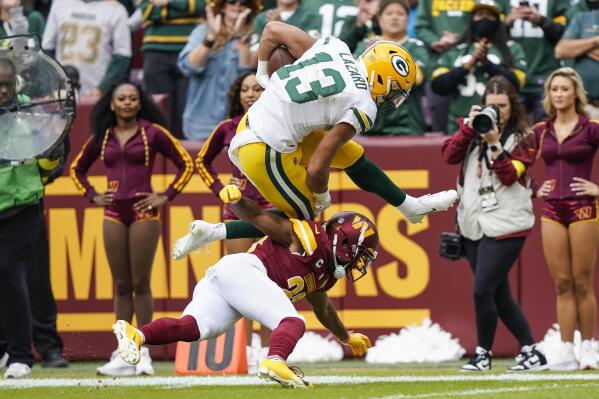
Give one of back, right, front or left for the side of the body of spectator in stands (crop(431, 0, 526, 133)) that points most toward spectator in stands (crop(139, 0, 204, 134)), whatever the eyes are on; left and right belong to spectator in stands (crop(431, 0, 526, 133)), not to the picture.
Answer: right

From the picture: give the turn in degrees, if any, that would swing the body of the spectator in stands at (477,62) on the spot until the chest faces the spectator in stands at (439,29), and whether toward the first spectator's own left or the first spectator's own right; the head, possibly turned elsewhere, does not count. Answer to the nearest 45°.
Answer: approximately 135° to the first spectator's own right

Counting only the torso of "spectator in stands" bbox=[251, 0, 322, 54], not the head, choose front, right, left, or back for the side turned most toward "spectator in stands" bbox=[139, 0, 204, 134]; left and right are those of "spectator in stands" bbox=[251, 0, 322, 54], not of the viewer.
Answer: right

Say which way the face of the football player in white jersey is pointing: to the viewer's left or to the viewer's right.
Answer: to the viewer's right

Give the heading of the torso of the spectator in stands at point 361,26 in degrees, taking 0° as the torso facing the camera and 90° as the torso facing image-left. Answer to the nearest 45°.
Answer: approximately 0°

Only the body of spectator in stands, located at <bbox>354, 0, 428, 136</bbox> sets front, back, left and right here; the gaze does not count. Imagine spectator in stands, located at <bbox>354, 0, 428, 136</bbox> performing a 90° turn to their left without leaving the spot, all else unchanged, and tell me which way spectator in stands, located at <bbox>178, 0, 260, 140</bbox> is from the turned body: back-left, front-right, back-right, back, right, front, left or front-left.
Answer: back

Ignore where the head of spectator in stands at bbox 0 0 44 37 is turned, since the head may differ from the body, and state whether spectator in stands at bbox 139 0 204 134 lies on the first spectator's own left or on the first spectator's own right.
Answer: on the first spectator's own left
